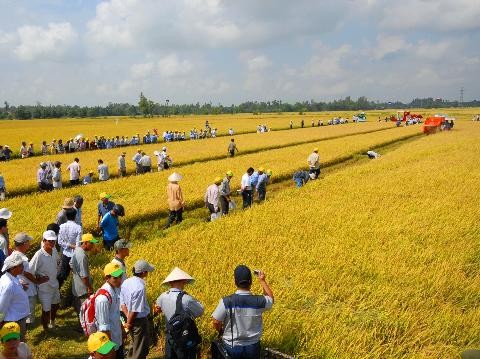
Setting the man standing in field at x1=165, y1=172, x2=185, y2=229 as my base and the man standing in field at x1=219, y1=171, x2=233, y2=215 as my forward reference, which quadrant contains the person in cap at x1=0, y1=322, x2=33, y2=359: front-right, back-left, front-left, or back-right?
back-right

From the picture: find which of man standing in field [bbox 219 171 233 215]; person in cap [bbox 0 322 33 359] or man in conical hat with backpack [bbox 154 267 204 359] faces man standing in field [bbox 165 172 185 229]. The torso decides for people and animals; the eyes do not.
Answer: the man in conical hat with backpack

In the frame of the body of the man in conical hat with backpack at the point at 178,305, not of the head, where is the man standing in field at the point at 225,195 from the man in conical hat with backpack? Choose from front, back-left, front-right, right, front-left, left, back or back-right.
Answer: front

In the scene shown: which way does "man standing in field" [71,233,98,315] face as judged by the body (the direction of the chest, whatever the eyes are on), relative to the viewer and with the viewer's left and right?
facing to the right of the viewer

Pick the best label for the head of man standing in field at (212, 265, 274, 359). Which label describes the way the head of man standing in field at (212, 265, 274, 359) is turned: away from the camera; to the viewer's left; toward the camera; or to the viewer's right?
away from the camera

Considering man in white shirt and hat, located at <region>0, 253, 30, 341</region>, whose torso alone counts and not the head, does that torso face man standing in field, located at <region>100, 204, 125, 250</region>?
no

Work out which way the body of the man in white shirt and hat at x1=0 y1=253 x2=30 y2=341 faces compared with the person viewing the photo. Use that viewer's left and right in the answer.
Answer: facing to the right of the viewer

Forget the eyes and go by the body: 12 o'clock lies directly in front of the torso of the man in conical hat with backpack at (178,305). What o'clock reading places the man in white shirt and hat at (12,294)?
the man in white shirt and hat at (12,294) is roughly at 10 o'clock from the man in conical hat with backpack at (178,305).

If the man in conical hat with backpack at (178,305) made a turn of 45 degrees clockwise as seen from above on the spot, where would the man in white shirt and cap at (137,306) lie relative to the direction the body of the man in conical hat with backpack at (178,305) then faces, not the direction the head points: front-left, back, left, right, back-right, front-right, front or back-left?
left

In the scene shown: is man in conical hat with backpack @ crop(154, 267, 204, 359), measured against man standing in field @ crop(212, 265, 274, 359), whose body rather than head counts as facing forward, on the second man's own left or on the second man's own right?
on the second man's own left

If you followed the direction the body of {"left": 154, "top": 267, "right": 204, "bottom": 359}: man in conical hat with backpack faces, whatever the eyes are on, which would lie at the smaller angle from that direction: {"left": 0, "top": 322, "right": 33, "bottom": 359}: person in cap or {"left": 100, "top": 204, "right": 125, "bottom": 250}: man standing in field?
the man standing in field

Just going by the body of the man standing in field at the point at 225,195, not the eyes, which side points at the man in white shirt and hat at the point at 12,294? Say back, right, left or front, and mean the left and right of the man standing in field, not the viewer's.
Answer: right

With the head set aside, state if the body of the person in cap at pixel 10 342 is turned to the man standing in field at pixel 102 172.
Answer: no

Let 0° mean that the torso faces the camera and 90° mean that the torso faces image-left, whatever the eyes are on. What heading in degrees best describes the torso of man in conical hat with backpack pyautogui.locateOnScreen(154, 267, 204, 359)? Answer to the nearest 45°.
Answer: approximately 180°
